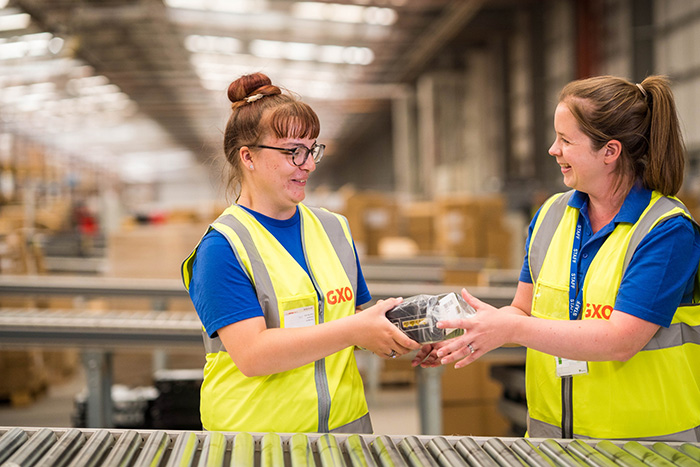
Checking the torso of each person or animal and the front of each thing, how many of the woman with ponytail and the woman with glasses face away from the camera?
0

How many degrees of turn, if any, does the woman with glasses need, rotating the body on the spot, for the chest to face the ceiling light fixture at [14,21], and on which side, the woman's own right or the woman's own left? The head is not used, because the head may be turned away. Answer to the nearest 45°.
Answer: approximately 180°

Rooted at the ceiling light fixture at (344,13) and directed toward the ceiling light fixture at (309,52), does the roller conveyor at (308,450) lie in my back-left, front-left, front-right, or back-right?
back-left

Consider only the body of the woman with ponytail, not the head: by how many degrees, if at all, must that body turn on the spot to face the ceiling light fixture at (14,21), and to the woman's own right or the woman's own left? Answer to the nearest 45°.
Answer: approximately 90° to the woman's own right

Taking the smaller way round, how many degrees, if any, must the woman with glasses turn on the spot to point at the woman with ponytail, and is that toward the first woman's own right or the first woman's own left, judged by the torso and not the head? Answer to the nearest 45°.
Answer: approximately 45° to the first woman's own left

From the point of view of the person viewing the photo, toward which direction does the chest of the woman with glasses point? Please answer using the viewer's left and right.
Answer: facing the viewer and to the right of the viewer

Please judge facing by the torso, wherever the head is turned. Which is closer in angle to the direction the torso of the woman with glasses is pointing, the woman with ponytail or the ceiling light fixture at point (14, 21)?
the woman with ponytail

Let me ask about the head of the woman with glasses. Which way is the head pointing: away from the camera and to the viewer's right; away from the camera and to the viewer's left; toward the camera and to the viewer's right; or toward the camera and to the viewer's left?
toward the camera and to the viewer's right

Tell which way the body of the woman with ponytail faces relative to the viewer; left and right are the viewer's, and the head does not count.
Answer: facing the viewer and to the left of the viewer

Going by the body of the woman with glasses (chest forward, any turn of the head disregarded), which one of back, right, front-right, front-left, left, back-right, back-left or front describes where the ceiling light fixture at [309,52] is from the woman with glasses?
back-left

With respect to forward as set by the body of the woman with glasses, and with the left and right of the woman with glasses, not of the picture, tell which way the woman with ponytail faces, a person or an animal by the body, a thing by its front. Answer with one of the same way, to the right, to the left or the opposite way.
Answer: to the right

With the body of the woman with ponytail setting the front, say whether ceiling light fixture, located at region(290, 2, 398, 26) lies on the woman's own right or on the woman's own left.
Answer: on the woman's own right

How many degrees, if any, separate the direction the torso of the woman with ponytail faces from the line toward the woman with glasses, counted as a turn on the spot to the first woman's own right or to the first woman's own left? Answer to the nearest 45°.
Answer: approximately 45° to the first woman's own right

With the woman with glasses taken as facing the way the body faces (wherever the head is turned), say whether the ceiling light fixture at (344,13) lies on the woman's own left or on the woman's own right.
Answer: on the woman's own left

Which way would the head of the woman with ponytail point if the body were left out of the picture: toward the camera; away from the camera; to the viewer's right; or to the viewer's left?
to the viewer's left
